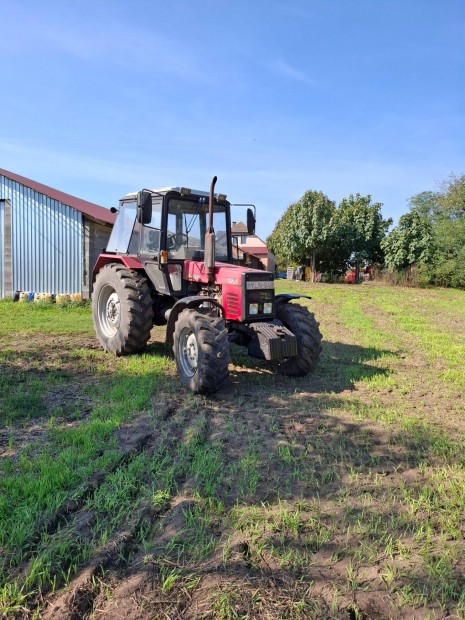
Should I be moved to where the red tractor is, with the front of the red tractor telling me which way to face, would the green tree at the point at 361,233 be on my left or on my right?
on my left

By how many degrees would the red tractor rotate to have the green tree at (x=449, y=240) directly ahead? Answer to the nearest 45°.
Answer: approximately 90° to its left

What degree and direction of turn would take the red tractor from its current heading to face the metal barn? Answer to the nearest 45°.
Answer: approximately 180°

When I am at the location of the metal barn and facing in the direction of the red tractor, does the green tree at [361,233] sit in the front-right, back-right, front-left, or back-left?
back-left

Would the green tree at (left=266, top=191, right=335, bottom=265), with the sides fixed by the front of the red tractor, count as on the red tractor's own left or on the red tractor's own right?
on the red tractor's own left

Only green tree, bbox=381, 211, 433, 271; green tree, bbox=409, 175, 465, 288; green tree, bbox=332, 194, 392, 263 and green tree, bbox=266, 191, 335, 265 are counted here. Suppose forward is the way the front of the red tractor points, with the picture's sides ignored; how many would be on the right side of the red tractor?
0

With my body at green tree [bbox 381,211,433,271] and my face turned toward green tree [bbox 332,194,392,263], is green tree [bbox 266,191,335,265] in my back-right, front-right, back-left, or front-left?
front-left

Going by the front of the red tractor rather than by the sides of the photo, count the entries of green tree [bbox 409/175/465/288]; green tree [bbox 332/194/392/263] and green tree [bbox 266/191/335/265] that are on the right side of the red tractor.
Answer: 0

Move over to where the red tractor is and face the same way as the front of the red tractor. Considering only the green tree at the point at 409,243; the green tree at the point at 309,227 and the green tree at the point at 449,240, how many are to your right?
0

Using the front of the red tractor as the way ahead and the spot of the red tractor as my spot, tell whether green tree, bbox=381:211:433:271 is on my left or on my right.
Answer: on my left

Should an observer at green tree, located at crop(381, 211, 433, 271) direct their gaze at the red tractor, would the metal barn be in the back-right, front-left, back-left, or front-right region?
front-right

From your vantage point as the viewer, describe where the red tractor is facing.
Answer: facing the viewer and to the right of the viewer

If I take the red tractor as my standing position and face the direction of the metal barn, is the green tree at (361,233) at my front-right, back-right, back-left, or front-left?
front-right
